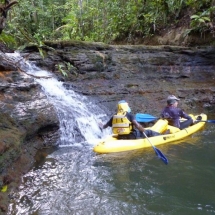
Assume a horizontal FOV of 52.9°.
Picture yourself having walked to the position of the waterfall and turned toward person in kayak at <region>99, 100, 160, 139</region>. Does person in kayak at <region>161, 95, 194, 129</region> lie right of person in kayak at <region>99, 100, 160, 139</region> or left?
left

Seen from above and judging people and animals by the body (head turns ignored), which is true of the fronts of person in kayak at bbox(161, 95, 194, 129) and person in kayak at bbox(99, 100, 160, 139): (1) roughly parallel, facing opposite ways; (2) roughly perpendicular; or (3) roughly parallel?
roughly parallel
